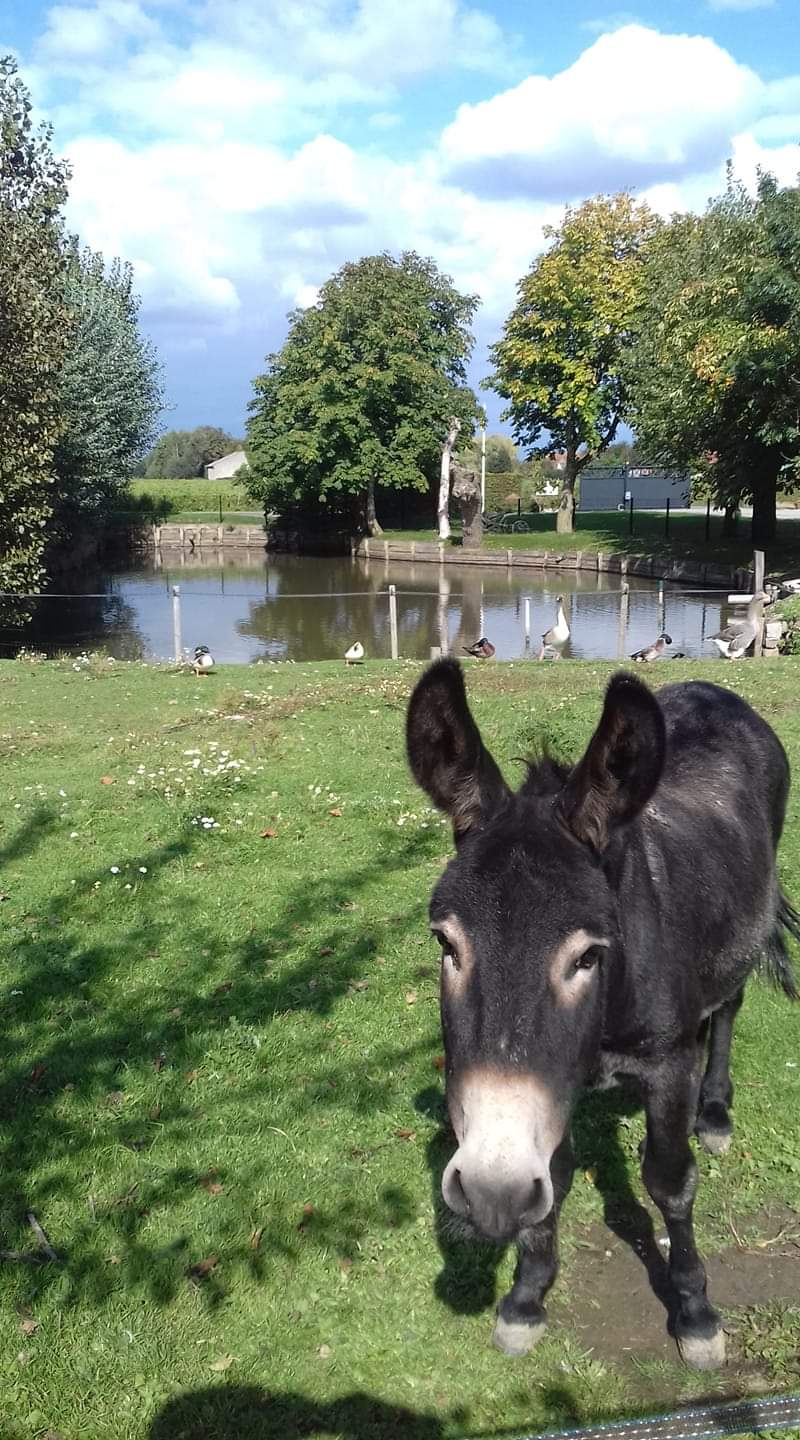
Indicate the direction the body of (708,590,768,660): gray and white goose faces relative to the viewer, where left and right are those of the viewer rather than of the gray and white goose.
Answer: facing to the right of the viewer

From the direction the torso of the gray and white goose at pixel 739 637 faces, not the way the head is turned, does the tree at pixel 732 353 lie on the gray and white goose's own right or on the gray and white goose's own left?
on the gray and white goose's own left

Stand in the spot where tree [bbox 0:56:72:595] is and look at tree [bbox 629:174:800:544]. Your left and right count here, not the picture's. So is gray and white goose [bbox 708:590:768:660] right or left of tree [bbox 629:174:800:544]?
right

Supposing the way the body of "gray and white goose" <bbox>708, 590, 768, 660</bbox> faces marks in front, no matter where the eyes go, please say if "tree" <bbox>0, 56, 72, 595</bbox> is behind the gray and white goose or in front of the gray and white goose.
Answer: behind

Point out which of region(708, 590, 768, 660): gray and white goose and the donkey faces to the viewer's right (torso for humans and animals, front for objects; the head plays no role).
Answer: the gray and white goose
